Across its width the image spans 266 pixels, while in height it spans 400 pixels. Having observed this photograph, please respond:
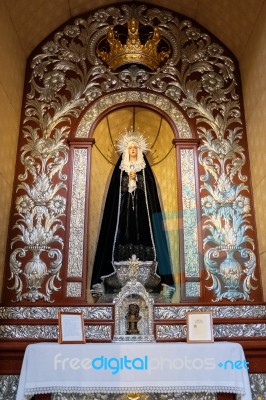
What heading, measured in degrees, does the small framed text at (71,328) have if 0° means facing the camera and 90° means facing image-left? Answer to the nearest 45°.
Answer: approximately 0°

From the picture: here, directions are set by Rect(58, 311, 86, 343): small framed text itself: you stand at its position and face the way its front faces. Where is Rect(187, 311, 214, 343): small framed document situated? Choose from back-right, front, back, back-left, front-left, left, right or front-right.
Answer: left

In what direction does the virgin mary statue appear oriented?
toward the camera

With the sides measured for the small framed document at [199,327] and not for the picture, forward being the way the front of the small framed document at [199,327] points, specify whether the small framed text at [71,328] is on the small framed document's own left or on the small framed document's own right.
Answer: on the small framed document's own right

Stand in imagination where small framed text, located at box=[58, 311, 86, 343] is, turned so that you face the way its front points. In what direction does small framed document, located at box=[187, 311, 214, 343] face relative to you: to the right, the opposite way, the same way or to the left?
the same way

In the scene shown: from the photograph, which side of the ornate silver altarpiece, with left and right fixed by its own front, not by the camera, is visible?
front

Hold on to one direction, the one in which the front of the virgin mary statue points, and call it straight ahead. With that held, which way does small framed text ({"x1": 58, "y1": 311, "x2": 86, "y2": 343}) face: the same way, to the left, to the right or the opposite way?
the same way
